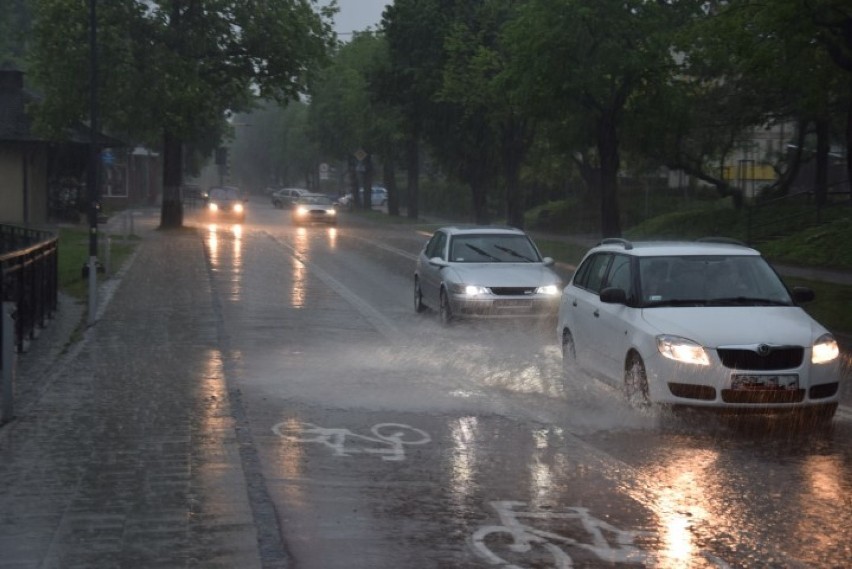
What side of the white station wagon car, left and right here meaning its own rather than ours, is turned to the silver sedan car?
back

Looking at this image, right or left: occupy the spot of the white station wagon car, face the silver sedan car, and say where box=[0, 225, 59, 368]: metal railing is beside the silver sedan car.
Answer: left

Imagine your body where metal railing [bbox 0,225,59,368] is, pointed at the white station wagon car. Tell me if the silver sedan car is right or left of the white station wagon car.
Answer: left

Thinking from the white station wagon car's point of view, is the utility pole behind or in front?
behind

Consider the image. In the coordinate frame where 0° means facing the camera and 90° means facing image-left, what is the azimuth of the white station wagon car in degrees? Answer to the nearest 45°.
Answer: approximately 315°
